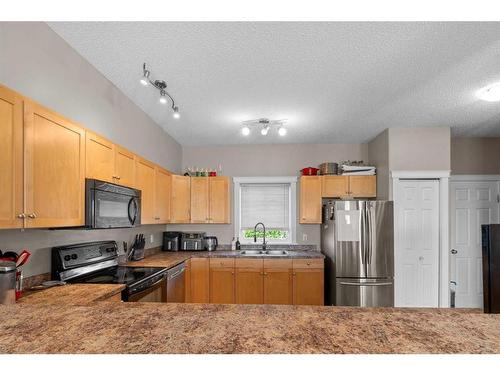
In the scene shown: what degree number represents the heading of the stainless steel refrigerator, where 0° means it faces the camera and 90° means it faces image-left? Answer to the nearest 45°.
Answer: approximately 0°

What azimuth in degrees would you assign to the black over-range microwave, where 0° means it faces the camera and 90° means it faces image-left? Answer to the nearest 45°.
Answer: approximately 315°

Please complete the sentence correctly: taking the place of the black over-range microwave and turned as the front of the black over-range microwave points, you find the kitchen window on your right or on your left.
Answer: on your left

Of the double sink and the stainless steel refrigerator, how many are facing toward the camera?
2

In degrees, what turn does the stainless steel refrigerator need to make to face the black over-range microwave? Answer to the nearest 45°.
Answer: approximately 45° to its right

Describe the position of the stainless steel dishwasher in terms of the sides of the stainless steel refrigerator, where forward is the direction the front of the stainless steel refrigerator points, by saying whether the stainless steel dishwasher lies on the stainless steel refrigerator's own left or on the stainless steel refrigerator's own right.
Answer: on the stainless steel refrigerator's own right

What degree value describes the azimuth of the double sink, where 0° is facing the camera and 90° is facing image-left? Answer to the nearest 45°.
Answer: approximately 0°
